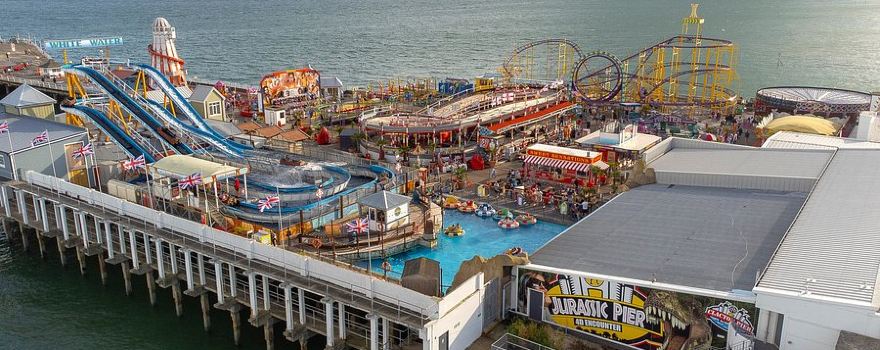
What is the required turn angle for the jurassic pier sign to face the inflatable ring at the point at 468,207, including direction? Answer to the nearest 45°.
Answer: approximately 135° to its right

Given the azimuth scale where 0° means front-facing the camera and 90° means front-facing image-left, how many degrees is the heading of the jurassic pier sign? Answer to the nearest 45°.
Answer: approximately 0°

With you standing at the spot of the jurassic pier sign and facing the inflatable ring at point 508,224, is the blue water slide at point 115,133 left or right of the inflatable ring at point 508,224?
left

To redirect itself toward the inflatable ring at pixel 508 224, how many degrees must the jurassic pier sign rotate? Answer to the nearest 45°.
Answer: approximately 135° to its right

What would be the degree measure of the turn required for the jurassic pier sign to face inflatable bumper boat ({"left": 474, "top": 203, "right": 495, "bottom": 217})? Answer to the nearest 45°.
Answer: approximately 135° to its right

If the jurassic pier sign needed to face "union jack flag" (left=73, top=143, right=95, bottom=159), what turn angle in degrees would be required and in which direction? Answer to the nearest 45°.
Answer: approximately 90° to its right

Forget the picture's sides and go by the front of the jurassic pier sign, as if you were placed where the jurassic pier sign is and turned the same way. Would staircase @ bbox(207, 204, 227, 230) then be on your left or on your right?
on your right
